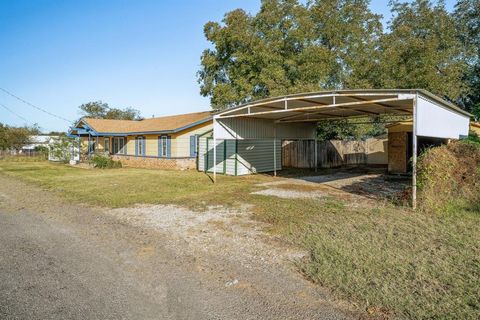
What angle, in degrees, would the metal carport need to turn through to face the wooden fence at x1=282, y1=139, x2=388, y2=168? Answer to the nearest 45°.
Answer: approximately 135° to its right

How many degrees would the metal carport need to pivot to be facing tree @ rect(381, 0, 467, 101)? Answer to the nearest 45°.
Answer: approximately 135° to its right

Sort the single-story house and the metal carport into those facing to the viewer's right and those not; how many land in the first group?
0

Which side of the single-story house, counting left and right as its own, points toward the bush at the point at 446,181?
left

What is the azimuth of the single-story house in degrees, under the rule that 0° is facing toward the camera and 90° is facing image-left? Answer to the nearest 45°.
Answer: approximately 45°

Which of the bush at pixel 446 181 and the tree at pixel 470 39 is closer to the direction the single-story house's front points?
the bush

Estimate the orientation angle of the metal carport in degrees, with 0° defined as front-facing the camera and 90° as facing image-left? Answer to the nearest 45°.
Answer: approximately 45°

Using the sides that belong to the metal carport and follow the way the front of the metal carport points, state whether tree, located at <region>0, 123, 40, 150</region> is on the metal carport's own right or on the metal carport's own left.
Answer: on the metal carport's own right
